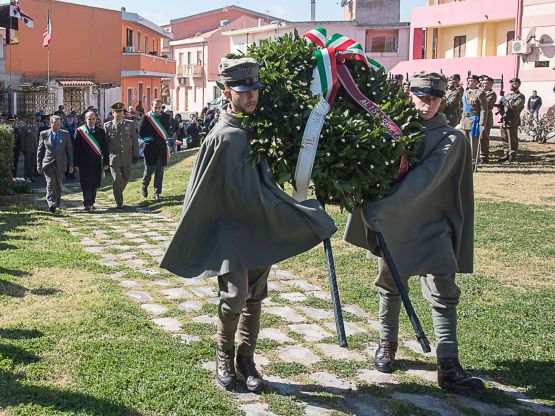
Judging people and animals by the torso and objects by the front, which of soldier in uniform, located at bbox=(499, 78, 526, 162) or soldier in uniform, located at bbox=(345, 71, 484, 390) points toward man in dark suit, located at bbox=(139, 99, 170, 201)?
soldier in uniform, located at bbox=(499, 78, 526, 162)

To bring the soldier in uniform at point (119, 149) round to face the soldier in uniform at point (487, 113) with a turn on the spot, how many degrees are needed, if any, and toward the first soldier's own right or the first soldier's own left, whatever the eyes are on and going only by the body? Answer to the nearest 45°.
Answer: approximately 90° to the first soldier's own left

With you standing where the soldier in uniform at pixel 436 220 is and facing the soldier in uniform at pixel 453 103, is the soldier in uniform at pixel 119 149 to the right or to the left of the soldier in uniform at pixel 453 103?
left

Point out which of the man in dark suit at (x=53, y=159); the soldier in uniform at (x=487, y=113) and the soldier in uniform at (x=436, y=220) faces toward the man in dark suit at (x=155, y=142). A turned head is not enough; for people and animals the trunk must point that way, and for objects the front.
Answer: the soldier in uniform at (x=487, y=113)

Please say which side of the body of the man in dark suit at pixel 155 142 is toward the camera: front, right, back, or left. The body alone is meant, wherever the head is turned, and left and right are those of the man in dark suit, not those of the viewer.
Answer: front

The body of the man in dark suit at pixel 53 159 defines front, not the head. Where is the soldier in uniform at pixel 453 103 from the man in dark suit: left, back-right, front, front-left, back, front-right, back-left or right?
left

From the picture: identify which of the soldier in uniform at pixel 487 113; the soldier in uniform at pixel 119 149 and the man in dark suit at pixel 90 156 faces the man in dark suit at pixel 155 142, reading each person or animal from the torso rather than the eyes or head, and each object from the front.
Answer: the soldier in uniform at pixel 487 113

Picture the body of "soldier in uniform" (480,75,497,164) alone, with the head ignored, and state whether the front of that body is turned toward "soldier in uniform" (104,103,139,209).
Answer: yes

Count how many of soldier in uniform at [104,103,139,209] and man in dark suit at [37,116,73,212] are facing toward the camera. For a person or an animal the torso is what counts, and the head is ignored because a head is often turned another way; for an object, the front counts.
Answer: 2

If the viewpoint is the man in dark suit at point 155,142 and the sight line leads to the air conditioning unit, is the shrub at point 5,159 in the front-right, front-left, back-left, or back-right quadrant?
back-left

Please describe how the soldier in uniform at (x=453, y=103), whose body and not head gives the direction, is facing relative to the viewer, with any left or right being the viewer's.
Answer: facing the viewer and to the left of the viewer

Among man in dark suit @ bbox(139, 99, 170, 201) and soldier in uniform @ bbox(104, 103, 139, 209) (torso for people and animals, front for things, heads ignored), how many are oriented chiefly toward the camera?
2

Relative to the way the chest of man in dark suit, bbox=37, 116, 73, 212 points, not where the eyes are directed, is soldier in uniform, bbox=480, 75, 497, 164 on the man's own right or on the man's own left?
on the man's own left

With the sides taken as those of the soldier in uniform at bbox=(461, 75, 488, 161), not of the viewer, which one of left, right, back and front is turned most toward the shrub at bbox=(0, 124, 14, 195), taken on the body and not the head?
front
